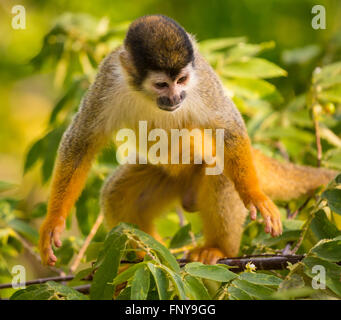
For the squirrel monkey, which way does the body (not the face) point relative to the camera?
toward the camera

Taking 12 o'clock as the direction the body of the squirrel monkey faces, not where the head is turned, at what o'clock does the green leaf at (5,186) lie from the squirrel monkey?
The green leaf is roughly at 3 o'clock from the squirrel monkey.

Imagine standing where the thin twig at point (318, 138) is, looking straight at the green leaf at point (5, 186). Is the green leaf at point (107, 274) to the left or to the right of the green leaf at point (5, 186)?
left

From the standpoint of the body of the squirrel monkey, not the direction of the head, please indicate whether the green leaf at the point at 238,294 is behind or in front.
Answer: in front

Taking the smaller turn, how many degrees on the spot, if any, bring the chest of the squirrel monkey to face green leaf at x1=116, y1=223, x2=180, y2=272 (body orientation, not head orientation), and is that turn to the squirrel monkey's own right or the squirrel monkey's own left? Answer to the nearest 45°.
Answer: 0° — it already faces it

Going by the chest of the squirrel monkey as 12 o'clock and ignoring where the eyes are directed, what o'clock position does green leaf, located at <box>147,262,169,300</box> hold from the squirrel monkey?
The green leaf is roughly at 12 o'clock from the squirrel monkey.

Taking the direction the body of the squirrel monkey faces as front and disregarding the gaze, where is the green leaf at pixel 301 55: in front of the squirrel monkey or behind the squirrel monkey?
behind

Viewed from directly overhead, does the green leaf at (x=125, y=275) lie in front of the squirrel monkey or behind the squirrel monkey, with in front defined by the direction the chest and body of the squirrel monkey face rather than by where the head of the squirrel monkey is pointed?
in front

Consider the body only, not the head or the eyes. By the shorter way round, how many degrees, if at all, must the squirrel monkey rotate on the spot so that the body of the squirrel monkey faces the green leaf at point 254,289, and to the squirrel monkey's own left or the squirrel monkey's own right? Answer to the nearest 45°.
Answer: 0° — it already faces it
